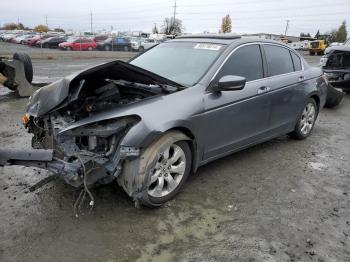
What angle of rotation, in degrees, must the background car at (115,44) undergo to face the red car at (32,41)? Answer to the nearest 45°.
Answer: approximately 90° to its right

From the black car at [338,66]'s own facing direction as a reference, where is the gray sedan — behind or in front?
in front

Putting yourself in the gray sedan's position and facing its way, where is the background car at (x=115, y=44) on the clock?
The background car is roughly at 4 o'clock from the gray sedan.

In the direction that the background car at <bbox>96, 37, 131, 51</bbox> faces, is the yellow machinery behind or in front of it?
behind

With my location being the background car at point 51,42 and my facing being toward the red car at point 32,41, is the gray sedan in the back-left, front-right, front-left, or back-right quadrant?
back-left

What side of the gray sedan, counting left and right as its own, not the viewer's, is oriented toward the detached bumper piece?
front

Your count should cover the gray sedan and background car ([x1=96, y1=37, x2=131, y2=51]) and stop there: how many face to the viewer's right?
0

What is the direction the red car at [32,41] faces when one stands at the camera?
facing the viewer and to the left of the viewer

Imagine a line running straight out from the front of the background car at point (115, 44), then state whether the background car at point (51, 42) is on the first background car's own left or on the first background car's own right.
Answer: on the first background car's own right

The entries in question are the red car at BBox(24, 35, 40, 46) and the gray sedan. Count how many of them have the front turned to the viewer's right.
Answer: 0
